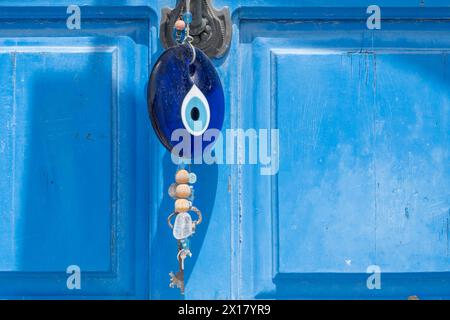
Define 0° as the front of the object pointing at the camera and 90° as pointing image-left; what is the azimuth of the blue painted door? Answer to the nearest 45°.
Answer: approximately 0°
